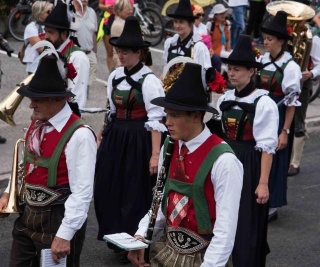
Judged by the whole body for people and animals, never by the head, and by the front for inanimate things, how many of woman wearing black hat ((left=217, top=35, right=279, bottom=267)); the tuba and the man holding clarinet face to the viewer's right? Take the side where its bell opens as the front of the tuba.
0

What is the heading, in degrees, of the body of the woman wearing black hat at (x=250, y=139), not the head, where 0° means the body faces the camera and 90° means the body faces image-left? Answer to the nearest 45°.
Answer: approximately 45°

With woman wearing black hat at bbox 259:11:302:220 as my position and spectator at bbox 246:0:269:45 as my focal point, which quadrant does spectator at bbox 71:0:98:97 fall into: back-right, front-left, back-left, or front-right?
front-left

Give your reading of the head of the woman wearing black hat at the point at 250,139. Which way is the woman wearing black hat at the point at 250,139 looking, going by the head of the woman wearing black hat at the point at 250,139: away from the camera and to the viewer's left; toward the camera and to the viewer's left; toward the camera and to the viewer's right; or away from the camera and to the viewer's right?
toward the camera and to the viewer's left

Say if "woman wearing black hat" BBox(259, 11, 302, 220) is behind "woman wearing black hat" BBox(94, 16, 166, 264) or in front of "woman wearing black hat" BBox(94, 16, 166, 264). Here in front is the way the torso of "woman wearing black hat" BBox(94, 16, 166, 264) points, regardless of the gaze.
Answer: behind
